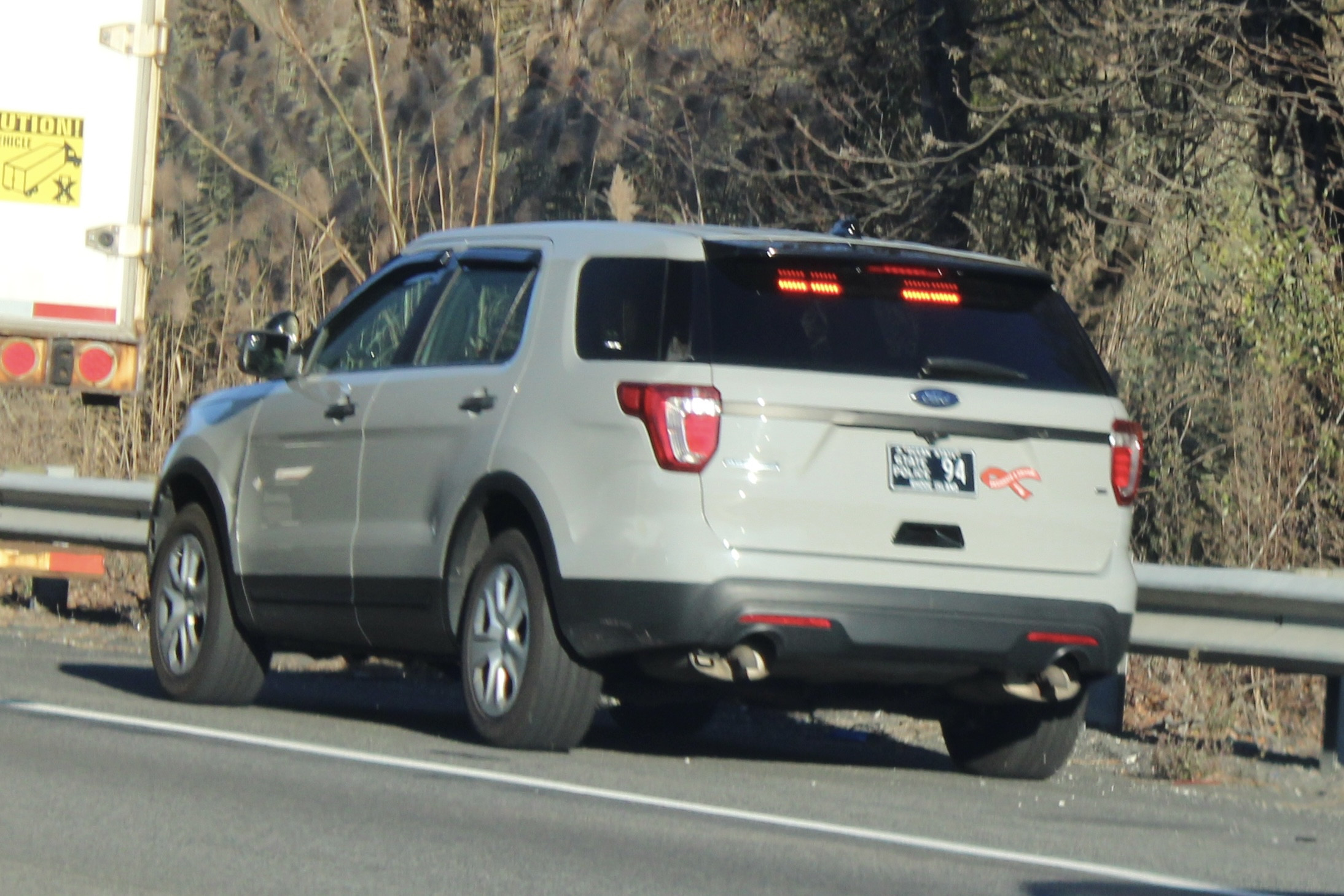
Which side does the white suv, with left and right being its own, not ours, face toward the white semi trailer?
front

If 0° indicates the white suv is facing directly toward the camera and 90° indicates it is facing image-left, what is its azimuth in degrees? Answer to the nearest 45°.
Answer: approximately 135°

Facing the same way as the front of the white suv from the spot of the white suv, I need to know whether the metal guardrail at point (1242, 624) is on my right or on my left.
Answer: on my right

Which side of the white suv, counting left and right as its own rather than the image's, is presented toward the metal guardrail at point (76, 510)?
front
